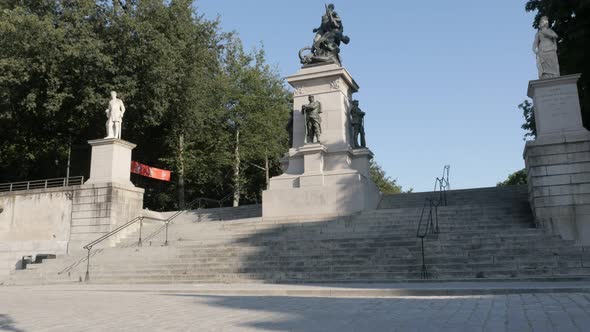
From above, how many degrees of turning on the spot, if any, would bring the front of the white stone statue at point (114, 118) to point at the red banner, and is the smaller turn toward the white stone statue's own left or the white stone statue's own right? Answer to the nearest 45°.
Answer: approximately 180°

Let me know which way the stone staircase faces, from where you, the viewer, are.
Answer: facing the viewer

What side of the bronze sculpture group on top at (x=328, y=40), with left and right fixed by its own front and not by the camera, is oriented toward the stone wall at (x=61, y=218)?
right

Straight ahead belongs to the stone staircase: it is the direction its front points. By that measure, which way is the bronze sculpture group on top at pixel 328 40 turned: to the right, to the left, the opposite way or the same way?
the same way

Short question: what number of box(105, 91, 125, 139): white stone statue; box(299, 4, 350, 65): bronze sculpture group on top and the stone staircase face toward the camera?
3

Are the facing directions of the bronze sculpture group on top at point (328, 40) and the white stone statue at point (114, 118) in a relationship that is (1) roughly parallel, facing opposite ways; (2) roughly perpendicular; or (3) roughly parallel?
roughly parallel

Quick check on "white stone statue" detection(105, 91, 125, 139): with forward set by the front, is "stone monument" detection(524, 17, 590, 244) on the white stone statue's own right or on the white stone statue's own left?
on the white stone statue's own left

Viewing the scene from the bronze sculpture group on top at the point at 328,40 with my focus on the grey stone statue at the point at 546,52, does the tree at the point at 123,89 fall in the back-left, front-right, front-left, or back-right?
back-right

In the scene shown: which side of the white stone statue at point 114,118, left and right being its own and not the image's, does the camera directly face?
front

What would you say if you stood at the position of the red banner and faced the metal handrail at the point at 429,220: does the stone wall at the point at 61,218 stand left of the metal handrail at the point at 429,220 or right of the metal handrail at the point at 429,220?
right

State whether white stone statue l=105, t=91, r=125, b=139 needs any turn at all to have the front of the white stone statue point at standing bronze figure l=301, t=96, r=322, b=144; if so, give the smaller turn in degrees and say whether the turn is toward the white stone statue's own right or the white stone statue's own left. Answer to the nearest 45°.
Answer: approximately 45° to the white stone statue's own left
